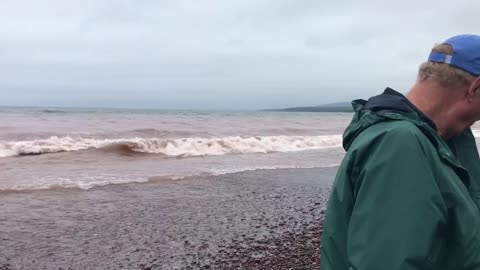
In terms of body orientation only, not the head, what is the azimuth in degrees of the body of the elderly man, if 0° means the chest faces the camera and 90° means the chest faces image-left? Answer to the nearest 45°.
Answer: approximately 270°
